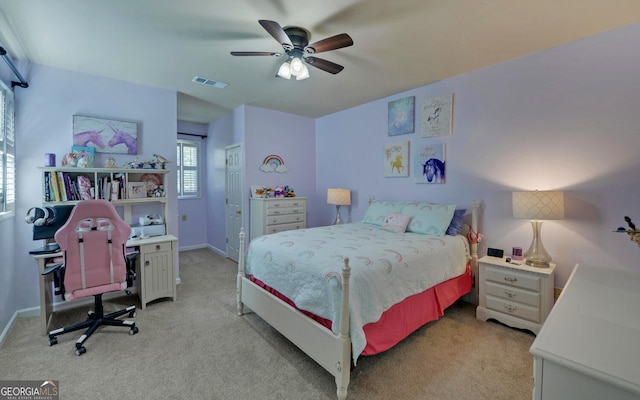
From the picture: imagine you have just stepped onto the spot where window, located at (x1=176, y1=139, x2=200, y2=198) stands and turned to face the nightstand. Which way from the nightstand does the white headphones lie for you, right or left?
right

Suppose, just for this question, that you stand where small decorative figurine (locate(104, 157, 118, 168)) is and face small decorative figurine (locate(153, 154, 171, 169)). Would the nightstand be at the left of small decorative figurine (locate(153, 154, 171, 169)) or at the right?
right

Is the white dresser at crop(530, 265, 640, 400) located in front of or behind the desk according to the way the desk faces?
in front

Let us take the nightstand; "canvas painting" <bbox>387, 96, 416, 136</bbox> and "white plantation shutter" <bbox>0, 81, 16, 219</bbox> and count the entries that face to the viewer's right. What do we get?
1

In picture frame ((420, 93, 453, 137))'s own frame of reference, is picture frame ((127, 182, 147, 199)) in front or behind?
in front

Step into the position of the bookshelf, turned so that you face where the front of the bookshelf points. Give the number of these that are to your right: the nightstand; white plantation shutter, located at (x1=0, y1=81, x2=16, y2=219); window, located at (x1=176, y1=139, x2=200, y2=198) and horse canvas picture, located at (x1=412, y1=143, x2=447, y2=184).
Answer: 1

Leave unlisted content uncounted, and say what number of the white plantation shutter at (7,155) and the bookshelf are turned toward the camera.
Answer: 1

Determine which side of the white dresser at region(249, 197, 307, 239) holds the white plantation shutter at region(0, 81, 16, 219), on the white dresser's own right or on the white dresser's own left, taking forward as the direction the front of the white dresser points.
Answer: on the white dresser's own right

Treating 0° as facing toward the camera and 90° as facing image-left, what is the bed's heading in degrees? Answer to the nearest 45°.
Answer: approximately 45°

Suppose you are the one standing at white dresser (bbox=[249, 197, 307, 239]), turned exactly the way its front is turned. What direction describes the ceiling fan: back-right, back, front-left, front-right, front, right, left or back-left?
front-right

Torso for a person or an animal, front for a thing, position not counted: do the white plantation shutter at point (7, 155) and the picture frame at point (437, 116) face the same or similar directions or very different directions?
very different directions

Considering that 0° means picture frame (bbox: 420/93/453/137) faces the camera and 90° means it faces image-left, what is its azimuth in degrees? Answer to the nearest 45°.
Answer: approximately 45°

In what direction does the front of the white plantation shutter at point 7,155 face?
to the viewer's right

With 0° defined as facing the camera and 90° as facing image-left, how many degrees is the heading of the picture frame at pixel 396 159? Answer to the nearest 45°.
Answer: approximately 45°

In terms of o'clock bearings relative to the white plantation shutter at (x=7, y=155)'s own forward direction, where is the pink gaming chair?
The pink gaming chair is roughly at 2 o'clock from the white plantation shutter.

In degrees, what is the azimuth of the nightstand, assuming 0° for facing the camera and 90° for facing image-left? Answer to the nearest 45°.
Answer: approximately 45°

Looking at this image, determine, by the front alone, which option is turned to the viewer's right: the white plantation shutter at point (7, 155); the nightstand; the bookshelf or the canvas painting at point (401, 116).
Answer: the white plantation shutter

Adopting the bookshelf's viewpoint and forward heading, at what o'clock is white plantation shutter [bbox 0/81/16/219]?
The white plantation shutter is roughly at 3 o'clock from the bookshelf.
